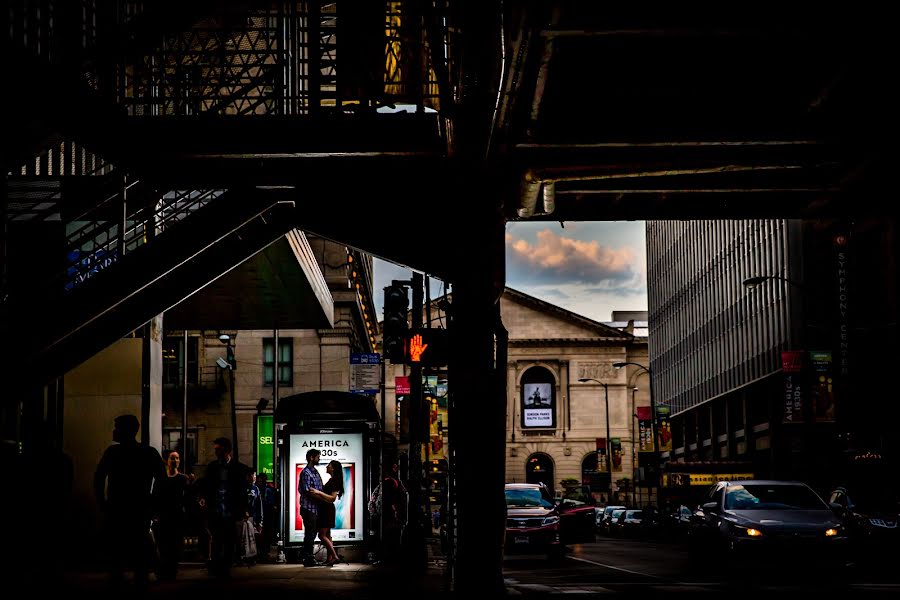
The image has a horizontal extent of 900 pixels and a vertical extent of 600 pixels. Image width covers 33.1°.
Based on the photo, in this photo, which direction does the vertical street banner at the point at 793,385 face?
toward the camera

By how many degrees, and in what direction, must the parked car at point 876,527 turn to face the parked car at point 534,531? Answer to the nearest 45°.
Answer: approximately 135° to its right

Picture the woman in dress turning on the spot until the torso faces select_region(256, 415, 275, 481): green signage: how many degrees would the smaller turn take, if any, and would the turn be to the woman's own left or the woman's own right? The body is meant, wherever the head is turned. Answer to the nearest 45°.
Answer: approximately 90° to the woman's own right

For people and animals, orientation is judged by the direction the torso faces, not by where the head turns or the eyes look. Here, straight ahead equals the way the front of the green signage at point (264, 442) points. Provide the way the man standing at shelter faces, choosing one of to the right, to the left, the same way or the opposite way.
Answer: to the left

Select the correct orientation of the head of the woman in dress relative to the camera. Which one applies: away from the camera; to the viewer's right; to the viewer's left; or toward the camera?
to the viewer's left

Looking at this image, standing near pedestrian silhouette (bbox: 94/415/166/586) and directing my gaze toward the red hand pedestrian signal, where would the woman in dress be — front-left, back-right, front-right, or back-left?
front-left

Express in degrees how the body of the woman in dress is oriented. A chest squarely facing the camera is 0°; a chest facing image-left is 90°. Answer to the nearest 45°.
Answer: approximately 90°

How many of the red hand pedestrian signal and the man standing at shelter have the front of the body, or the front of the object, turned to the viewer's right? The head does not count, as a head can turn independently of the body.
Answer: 1

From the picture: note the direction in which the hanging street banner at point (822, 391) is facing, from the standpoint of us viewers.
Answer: facing the viewer

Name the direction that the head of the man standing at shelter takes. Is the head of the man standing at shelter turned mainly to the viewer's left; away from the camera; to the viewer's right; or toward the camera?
to the viewer's right
